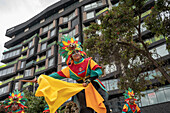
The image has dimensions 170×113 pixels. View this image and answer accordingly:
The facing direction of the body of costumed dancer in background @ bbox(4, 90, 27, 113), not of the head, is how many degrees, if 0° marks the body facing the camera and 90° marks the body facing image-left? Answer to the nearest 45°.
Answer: approximately 0°

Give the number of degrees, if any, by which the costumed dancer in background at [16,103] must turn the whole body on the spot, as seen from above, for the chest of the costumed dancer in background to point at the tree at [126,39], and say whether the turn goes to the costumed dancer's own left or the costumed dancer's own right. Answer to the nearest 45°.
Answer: approximately 90° to the costumed dancer's own left

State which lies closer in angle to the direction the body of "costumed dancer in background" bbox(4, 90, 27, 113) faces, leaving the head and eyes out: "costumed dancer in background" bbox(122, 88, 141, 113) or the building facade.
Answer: the costumed dancer in background

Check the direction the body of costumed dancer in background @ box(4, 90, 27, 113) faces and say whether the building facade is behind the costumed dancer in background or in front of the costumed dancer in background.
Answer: behind

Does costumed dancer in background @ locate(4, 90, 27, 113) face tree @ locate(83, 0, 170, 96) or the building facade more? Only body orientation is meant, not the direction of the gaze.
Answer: the tree

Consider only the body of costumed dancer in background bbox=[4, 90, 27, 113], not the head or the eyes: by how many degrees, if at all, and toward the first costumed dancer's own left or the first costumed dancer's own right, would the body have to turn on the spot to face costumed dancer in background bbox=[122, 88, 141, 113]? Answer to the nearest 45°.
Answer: approximately 90° to the first costumed dancer's own left
